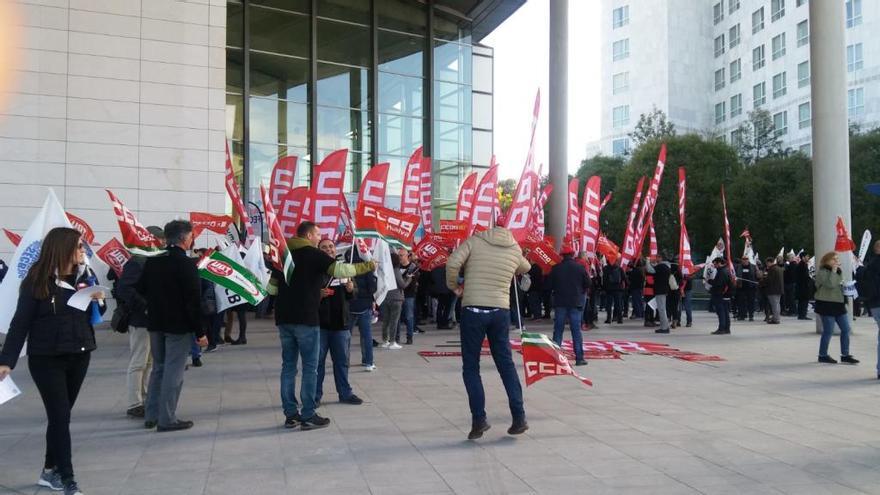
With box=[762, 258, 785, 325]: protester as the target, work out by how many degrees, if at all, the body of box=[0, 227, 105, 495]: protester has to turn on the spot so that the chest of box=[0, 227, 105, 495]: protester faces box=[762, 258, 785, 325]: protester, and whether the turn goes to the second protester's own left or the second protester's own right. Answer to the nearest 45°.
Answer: approximately 90° to the second protester's own left

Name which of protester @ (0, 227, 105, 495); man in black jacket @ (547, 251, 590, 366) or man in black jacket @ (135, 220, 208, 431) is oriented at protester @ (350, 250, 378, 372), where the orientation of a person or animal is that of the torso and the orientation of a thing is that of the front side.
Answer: man in black jacket @ (135, 220, 208, 431)

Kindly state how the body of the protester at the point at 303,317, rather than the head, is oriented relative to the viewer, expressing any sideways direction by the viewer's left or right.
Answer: facing away from the viewer and to the right of the viewer

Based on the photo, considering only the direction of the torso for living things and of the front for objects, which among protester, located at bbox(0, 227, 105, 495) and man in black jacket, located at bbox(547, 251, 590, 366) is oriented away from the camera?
the man in black jacket

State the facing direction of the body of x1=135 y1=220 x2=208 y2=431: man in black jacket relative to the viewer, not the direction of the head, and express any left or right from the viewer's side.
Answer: facing away from the viewer and to the right of the viewer

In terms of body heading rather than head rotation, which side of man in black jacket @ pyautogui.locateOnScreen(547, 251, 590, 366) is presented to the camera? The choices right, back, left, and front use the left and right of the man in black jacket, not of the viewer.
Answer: back

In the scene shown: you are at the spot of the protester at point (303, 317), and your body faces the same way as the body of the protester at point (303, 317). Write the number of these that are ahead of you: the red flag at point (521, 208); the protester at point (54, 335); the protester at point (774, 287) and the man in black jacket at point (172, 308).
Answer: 2

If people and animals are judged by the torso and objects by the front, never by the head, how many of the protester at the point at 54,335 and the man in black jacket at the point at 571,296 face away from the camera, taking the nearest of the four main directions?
1
